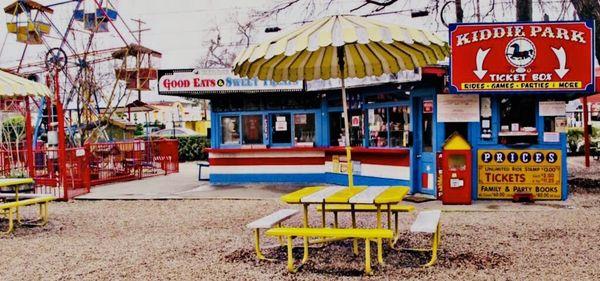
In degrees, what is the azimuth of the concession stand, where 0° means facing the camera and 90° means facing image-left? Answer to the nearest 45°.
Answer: approximately 0°

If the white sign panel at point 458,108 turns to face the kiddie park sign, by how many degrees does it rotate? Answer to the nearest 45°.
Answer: approximately 90° to its left

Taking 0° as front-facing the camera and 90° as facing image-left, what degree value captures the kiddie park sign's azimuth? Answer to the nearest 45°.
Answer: approximately 0°

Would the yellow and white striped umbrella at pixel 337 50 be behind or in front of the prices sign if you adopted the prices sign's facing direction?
in front
